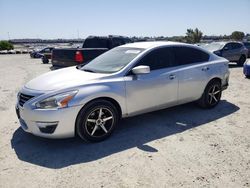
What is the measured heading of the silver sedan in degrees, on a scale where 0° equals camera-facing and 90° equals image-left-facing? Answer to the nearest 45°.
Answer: approximately 45°

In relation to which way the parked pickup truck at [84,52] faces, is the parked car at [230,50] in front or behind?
in front

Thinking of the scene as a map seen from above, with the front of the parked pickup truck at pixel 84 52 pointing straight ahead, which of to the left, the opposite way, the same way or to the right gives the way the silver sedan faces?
the opposite way

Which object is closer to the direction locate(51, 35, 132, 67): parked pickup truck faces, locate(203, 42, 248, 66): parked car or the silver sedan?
the parked car

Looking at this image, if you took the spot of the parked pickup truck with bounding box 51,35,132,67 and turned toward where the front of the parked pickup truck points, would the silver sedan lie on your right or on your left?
on your right

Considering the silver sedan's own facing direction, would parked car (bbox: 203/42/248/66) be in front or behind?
behind

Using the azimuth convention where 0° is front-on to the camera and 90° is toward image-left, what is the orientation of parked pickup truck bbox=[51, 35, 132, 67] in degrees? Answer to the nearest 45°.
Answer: approximately 225°
